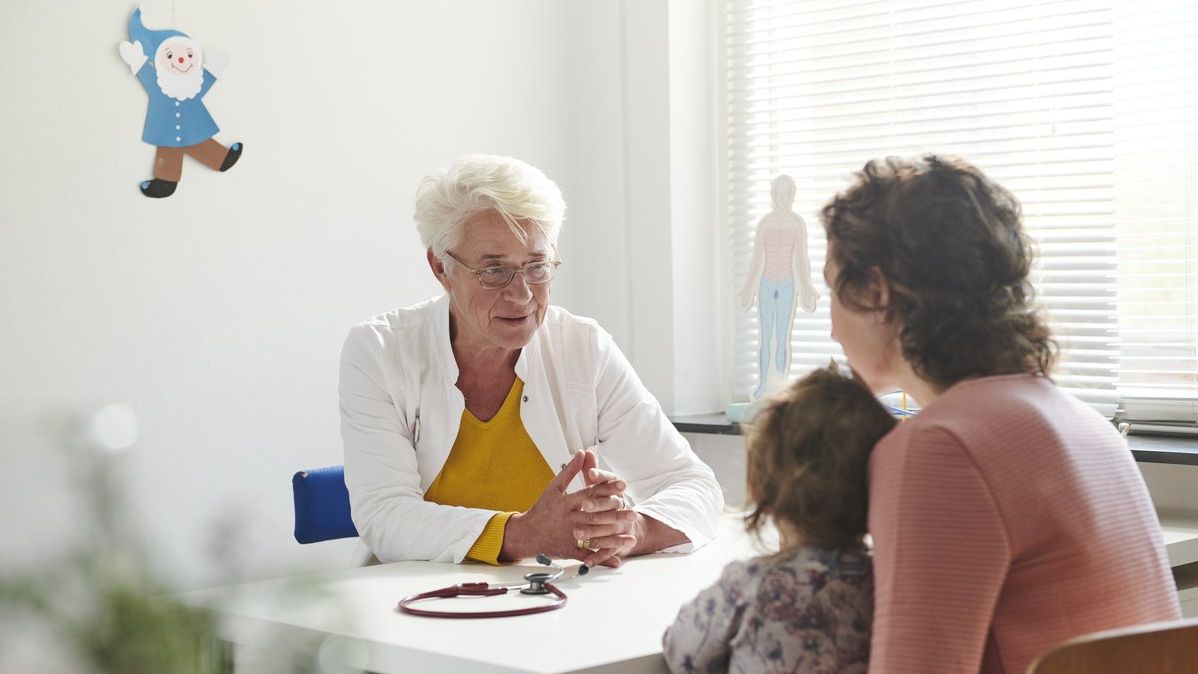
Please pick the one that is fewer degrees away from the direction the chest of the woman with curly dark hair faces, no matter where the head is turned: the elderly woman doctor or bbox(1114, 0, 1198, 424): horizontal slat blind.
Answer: the elderly woman doctor

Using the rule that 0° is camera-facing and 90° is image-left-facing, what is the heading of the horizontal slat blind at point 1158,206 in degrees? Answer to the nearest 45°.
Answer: approximately 45°

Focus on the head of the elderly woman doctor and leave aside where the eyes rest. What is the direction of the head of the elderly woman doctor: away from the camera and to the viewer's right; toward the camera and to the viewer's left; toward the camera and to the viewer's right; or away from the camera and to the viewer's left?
toward the camera and to the viewer's right

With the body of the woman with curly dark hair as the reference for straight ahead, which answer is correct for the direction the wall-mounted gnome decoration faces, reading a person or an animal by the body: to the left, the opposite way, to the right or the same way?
the opposite way

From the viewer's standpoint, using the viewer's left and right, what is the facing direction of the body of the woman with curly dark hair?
facing away from the viewer and to the left of the viewer

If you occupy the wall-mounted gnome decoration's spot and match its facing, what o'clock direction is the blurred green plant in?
The blurred green plant is roughly at 12 o'clock from the wall-mounted gnome decoration.

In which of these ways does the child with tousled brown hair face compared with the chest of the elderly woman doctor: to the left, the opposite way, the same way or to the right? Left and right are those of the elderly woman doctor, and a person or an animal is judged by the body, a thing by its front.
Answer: the opposite way

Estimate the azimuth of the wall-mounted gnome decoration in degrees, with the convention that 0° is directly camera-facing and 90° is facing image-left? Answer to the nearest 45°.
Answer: approximately 0°

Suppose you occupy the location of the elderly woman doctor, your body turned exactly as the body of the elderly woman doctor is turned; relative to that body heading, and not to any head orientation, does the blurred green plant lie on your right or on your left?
on your right

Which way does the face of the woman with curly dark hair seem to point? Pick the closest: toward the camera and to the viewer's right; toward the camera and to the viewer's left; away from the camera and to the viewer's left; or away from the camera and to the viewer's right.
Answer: away from the camera and to the viewer's left

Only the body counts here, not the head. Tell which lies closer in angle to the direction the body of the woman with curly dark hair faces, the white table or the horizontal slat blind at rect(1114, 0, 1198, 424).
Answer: the white table

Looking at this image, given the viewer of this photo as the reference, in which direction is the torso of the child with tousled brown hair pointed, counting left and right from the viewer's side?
facing away from the viewer and to the left of the viewer

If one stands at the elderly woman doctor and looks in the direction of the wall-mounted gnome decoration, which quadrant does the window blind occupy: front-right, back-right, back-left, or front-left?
back-right

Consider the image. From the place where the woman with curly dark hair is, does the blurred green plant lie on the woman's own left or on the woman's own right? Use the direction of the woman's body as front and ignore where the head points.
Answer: on the woman's own left

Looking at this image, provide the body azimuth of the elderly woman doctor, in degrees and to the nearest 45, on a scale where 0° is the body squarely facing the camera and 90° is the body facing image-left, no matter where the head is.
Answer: approximately 315°

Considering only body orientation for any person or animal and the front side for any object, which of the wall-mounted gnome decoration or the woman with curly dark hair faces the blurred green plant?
the wall-mounted gnome decoration

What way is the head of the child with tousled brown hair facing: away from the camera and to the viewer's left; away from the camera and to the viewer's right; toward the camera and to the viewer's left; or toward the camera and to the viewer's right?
away from the camera and to the viewer's left
